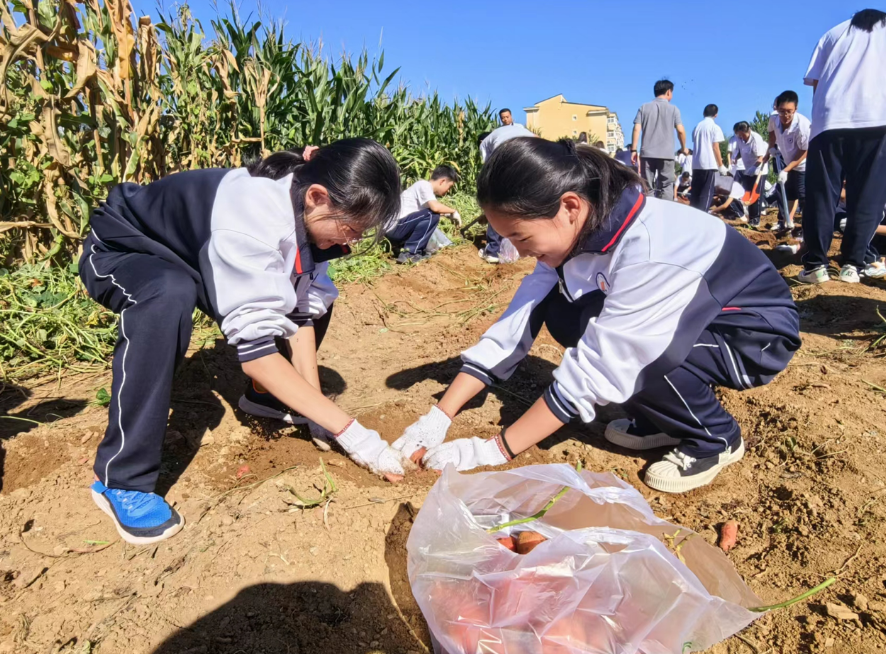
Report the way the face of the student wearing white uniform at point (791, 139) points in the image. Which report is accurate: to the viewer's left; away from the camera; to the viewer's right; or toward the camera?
toward the camera

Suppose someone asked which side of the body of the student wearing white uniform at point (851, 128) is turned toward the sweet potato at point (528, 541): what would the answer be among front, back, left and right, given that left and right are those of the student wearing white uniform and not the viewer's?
back

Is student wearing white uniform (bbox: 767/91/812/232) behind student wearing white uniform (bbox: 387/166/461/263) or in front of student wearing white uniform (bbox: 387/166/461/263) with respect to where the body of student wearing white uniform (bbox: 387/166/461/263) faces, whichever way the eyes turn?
in front

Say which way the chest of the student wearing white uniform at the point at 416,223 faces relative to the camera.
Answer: to the viewer's right

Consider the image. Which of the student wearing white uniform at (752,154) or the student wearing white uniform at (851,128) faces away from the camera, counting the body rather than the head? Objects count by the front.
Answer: the student wearing white uniform at (851,128)

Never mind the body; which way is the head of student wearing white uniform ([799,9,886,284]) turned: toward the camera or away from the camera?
away from the camera

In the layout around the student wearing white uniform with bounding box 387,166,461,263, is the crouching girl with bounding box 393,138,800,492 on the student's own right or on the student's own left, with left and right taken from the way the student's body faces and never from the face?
on the student's own right

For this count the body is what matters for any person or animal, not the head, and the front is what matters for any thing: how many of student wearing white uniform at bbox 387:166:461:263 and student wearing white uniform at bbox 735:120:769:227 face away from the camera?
0

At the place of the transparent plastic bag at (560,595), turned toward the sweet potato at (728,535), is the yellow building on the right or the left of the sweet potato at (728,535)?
left

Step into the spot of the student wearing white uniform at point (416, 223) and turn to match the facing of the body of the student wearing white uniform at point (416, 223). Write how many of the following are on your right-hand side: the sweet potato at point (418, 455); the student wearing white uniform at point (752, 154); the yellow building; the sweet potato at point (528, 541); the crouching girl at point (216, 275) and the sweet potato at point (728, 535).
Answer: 4

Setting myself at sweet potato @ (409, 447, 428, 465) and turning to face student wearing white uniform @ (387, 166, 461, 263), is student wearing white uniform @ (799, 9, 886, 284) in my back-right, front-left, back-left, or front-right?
front-right

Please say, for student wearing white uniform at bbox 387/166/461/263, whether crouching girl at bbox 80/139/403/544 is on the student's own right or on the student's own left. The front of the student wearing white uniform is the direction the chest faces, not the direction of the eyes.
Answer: on the student's own right

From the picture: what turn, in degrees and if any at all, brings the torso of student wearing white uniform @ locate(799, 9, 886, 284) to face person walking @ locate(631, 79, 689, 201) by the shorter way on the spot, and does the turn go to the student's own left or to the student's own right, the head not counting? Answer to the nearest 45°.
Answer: approximately 45° to the student's own left

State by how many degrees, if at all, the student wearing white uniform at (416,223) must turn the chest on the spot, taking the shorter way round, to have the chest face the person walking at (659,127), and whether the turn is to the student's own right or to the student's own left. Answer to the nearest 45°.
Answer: approximately 45° to the student's own left

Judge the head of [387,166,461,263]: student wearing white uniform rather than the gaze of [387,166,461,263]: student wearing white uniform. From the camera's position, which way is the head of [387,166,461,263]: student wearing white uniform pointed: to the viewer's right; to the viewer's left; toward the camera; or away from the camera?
to the viewer's right

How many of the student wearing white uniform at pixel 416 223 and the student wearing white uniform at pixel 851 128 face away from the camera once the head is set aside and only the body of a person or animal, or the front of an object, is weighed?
1

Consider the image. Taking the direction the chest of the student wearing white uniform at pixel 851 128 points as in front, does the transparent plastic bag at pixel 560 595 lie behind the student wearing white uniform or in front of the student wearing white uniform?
behind

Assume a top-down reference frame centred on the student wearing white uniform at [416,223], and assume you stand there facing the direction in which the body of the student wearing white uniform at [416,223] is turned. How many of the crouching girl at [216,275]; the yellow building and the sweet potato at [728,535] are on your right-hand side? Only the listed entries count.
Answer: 2

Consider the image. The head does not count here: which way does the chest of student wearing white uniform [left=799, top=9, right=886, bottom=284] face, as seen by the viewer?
away from the camera

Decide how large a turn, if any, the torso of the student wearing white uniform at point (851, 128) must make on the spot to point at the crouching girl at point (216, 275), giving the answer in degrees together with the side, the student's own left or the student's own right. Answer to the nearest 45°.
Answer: approximately 135° to the student's own left

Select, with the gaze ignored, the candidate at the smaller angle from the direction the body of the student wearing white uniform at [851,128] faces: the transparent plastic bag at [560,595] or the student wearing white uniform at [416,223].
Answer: the student wearing white uniform

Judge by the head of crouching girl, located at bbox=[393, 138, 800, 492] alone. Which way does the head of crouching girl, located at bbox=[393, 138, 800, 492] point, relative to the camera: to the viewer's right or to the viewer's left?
to the viewer's left
